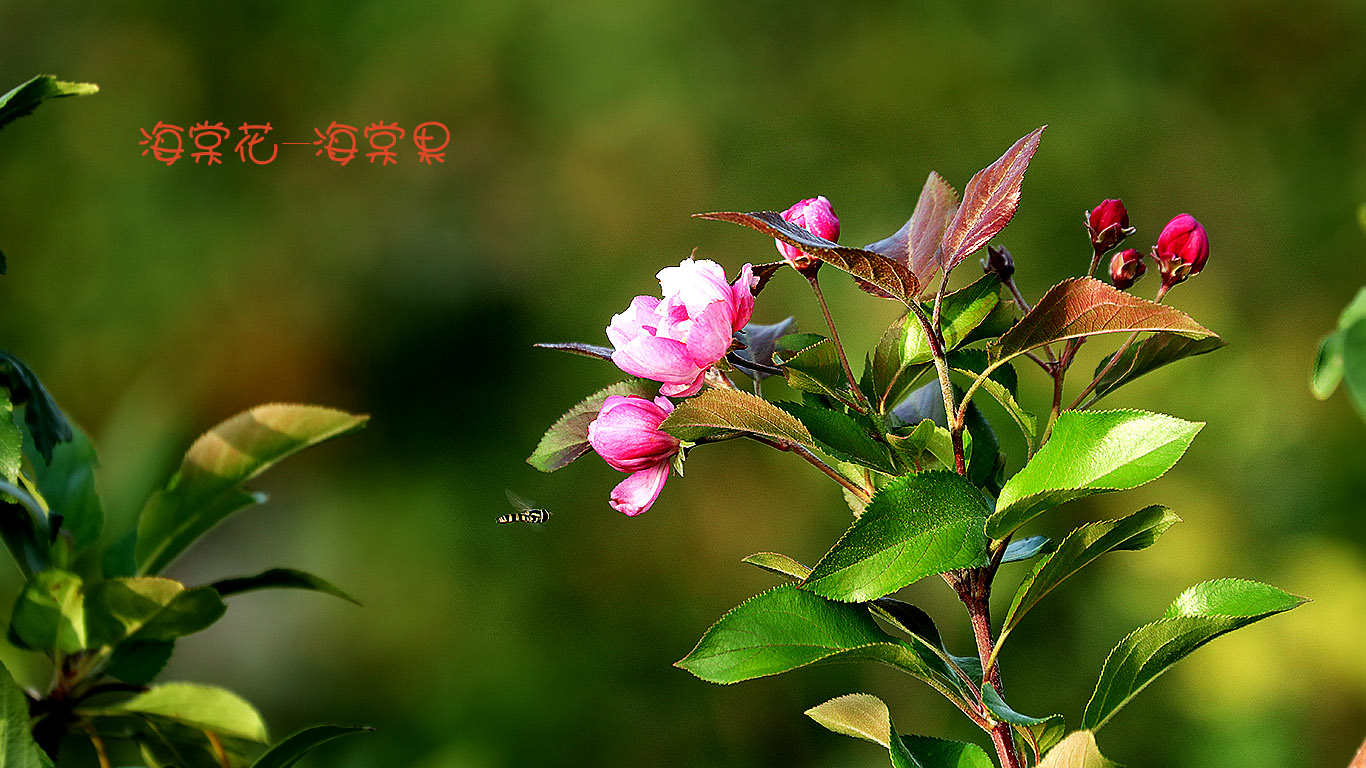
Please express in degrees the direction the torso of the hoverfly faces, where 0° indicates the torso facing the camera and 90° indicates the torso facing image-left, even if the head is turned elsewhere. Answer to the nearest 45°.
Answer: approximately 270°
